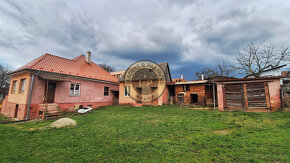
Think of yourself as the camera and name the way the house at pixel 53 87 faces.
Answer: facing the viewer and to the right of the viewer

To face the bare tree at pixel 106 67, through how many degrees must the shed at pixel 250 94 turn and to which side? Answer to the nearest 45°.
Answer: approximately 90° to its right

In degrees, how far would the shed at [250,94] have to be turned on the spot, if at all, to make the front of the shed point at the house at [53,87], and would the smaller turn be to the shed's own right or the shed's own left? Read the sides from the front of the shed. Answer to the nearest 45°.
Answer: approximately 45° to the shed's own right

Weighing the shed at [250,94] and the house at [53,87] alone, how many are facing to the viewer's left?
0

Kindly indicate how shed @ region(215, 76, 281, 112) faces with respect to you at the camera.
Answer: facing the viewer
